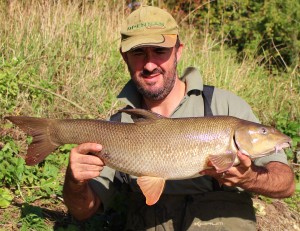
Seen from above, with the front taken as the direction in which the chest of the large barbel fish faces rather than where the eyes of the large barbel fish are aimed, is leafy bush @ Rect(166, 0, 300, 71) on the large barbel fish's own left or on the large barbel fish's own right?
on the large barbel fish's own left

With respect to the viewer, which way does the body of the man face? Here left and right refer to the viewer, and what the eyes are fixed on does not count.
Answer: facing the viewer

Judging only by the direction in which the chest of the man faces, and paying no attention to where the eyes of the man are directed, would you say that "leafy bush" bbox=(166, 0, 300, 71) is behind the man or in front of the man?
behind

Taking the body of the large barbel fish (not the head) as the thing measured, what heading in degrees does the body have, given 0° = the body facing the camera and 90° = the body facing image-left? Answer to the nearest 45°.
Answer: approximately 270°

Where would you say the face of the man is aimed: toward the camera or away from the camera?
toward the camera
